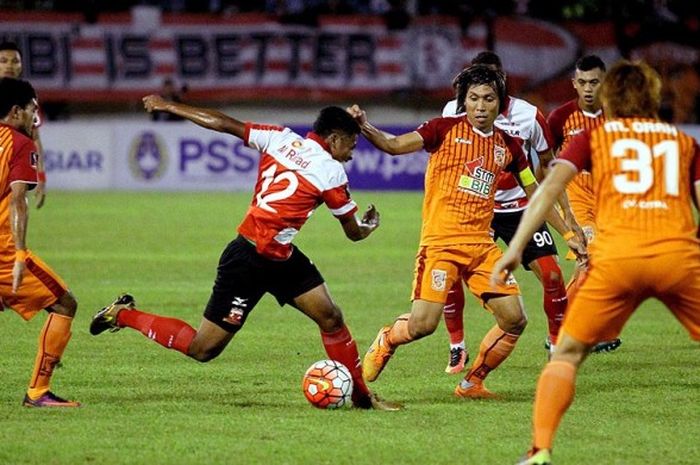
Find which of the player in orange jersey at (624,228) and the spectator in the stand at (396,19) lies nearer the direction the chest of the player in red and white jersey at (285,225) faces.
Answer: the spectator in the stand

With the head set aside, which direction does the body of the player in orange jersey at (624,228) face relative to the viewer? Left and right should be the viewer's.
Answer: facing away from the viewer

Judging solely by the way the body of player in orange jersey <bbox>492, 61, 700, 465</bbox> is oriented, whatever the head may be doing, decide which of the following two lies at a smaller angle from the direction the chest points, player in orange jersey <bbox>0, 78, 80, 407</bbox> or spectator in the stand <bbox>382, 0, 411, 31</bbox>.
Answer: the spectator in the stand

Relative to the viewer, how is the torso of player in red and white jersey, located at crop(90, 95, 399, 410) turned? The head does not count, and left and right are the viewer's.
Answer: facing away from the viewer and to the right of the viewer

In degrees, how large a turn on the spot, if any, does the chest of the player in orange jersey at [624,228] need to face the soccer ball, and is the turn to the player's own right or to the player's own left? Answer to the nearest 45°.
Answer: approximately 45° to the player's own left

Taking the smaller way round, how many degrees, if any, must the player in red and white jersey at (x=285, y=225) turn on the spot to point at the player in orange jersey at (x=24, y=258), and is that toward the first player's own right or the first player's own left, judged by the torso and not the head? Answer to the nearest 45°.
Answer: approximately 135° to the first player's own left

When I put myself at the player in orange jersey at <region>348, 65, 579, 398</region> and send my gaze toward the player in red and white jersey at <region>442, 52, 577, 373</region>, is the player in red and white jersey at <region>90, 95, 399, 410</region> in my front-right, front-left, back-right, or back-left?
back-left

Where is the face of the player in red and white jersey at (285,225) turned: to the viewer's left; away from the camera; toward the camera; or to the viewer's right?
to the viewer's right

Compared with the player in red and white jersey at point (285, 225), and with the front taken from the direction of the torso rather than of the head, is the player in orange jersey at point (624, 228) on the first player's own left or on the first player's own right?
on the first player's own right

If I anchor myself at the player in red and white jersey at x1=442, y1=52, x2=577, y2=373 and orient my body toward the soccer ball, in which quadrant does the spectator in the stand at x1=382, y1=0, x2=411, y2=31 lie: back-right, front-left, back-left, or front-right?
back-right

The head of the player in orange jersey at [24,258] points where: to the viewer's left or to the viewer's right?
to the viewer's right
